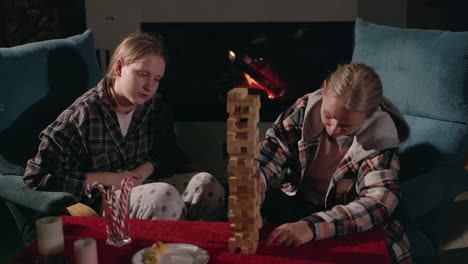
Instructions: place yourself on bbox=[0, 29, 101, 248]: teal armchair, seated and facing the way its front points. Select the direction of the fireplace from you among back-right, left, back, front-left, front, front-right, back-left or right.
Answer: left

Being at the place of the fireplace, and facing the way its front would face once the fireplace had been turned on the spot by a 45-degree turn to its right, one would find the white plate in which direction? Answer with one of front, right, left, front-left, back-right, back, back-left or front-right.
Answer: front-left

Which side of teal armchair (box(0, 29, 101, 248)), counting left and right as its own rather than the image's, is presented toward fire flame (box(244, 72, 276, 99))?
left

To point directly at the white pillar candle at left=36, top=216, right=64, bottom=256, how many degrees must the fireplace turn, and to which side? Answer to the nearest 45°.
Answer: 0° — it already faces it

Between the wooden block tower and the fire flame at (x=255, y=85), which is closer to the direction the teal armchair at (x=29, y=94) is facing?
the wooden block tower

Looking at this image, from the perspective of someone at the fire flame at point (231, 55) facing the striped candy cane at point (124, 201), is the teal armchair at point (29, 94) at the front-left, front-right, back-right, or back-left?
front-right

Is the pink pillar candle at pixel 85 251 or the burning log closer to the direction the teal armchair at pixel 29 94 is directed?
the pink pillar candle

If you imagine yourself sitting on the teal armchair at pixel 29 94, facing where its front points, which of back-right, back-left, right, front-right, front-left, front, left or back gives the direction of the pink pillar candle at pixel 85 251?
front-right

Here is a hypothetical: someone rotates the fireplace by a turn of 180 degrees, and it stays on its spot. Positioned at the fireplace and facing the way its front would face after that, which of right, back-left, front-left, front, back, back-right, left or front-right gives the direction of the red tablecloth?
back

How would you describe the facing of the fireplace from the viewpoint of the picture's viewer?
facing the viewer

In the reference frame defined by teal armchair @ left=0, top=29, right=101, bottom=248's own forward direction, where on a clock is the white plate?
The white plate is roughly at 1 o'clock from the teal armchair.

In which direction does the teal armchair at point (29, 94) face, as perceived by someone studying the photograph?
facing the viewer and to the right of the viewer

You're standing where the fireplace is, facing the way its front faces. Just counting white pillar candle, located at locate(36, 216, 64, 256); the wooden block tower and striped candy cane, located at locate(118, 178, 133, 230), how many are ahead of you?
3

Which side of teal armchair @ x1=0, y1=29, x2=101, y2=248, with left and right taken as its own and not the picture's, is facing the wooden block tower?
front

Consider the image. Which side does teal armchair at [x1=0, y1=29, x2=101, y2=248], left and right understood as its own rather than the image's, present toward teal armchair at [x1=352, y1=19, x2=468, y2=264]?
front

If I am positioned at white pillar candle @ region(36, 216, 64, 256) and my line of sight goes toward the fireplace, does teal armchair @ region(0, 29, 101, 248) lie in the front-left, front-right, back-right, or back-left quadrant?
front-left

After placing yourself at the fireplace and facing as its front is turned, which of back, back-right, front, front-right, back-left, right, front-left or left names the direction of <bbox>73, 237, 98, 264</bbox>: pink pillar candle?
front

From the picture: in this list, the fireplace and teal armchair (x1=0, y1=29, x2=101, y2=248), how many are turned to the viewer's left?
0
